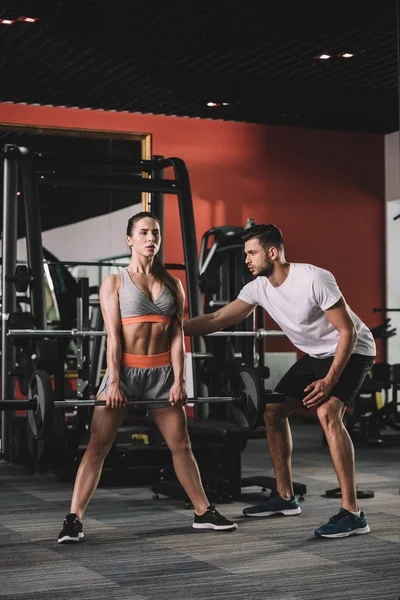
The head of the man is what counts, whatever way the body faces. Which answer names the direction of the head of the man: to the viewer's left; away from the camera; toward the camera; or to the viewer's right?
to the viewer's left

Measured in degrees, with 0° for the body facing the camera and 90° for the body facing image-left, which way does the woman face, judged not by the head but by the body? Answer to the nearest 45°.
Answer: approximately 0°

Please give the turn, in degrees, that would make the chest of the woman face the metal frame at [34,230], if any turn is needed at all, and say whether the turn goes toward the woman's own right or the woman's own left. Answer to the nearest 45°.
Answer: approximately 180°

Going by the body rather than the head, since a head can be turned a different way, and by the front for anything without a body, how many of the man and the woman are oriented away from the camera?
0
